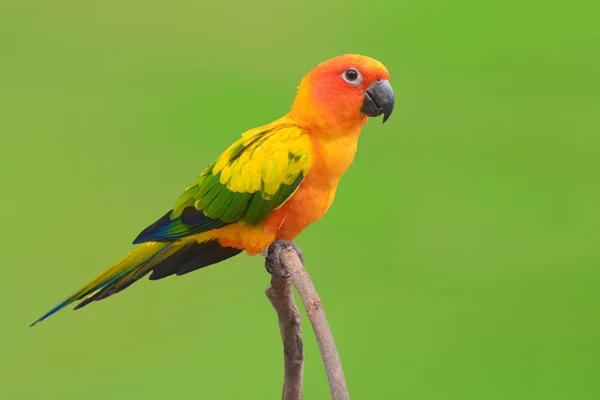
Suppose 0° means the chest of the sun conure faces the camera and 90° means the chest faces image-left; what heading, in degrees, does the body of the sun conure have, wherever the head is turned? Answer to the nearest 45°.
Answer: approximately 270°
